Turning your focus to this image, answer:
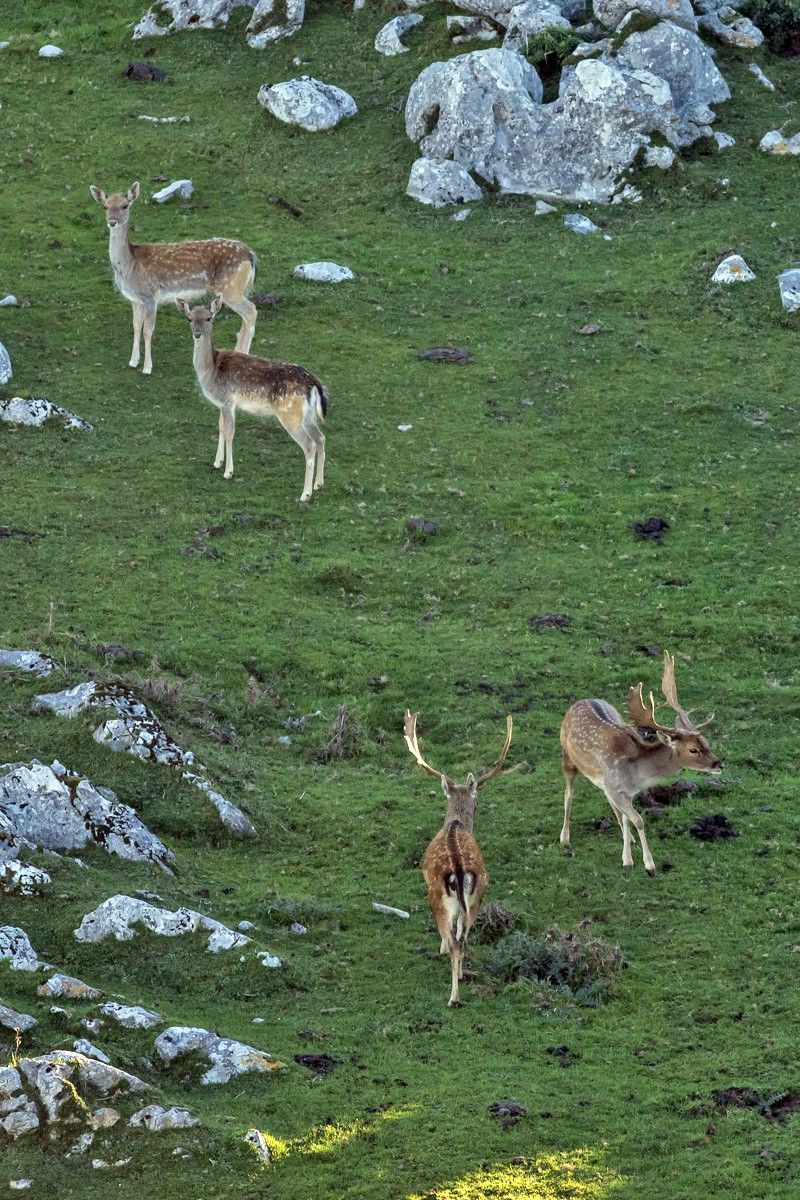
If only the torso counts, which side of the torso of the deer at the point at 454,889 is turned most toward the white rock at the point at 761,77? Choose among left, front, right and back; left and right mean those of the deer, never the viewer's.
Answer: front

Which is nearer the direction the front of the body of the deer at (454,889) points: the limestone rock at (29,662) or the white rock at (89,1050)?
the limestone rock

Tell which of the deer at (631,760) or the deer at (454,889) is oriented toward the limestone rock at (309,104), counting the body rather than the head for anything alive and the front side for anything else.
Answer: the deer at (454,889)

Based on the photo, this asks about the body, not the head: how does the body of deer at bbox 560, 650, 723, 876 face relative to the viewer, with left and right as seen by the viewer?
facing the viewer and to the right of the viewer

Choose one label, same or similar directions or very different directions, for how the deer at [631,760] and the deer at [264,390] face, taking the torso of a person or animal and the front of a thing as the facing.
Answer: very different directions

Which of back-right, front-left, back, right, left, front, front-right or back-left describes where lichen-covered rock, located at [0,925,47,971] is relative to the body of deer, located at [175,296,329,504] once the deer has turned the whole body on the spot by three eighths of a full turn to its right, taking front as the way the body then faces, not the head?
right

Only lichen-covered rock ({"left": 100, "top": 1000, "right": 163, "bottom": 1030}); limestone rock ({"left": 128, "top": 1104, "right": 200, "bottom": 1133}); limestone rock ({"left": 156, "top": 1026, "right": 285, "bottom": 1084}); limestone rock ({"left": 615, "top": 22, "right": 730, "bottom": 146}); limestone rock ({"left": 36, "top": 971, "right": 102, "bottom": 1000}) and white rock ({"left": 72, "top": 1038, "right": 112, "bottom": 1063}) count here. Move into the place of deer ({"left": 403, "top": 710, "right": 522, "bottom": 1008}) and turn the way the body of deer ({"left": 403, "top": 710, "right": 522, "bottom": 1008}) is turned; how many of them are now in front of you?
1

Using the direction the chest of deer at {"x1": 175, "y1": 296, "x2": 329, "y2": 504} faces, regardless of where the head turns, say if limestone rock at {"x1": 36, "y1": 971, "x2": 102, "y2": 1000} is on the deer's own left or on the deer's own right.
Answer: on the deer's own left

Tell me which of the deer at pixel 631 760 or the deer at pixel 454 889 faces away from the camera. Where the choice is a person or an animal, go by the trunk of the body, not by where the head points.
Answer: the deer at pixel 454 889

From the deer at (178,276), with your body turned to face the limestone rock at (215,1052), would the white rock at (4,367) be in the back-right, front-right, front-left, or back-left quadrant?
front-right

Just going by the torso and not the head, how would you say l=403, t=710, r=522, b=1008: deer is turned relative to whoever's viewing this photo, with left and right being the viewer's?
facing away from the viewer

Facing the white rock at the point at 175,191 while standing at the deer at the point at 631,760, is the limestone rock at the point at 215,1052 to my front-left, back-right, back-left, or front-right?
back-left

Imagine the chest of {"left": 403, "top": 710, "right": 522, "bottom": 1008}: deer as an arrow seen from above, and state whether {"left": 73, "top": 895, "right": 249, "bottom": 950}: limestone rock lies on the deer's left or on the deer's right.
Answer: on the deer's left

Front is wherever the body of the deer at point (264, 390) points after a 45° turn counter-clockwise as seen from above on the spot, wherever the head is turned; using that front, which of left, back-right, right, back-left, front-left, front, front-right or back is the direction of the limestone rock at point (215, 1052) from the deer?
left

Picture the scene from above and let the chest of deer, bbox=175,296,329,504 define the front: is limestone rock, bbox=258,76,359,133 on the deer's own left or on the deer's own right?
on the deer's own right

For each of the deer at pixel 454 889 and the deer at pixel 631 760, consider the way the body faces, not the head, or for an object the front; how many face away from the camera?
1

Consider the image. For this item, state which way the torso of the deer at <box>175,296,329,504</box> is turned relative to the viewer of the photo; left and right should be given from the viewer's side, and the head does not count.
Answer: facing away from the viewer and to the left of the viewer

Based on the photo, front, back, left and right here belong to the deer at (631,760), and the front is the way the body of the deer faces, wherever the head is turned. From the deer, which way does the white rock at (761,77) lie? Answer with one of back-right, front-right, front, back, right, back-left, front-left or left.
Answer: back-left
